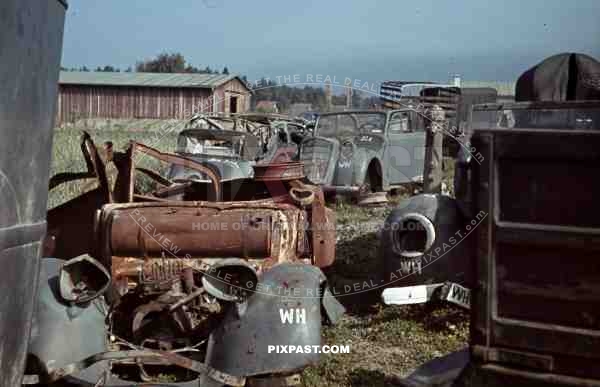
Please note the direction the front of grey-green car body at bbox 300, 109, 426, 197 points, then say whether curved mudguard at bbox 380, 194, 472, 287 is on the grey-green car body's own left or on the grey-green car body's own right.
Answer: on the grey-green car body's own left

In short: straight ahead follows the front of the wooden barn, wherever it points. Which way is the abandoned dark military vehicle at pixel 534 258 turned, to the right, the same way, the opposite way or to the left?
to the right

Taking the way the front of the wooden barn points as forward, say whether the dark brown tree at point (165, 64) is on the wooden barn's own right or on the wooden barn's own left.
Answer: on the wooden barn's own left

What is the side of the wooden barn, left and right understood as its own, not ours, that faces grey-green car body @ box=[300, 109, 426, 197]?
right

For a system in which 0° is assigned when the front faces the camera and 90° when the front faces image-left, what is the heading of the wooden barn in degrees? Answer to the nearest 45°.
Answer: approximately 315°

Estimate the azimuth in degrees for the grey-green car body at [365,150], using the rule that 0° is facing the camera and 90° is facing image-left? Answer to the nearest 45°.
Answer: approximately 45°

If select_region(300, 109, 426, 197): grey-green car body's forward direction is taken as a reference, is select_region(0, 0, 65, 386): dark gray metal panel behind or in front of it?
in front

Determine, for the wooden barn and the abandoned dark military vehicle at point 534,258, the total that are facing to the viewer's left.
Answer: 0

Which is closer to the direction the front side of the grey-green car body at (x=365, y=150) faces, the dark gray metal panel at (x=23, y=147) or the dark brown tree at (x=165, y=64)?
the dark gray metal panel

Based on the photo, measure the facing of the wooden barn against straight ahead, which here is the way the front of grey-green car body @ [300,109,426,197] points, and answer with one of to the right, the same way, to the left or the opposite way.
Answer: to the left
